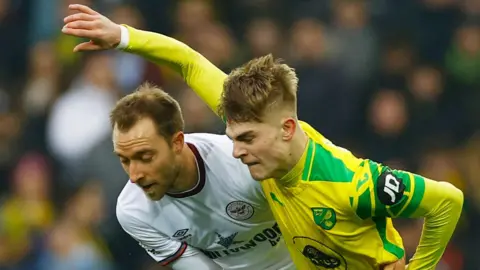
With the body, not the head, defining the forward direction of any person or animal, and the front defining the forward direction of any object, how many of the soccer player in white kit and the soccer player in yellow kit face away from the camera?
0

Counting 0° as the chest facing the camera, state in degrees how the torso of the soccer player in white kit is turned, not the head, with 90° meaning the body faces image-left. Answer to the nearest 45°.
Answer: approximately 45°

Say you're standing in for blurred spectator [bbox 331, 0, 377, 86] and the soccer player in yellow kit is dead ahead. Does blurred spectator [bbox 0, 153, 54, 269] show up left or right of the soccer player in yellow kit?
right

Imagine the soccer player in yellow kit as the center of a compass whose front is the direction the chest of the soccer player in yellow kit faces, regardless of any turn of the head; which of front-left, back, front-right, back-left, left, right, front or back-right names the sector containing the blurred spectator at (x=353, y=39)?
back-right

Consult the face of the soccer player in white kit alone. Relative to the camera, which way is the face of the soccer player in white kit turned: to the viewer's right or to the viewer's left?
to the viewer's left

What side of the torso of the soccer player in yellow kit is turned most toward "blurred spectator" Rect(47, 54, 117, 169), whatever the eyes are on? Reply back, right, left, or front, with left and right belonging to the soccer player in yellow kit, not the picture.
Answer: right

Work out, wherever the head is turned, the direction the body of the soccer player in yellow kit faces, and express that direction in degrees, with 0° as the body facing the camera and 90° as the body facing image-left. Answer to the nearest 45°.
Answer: approximately 45°

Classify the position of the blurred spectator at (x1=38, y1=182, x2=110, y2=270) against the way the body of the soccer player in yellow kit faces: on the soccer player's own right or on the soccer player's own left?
on the soccer player's own right
